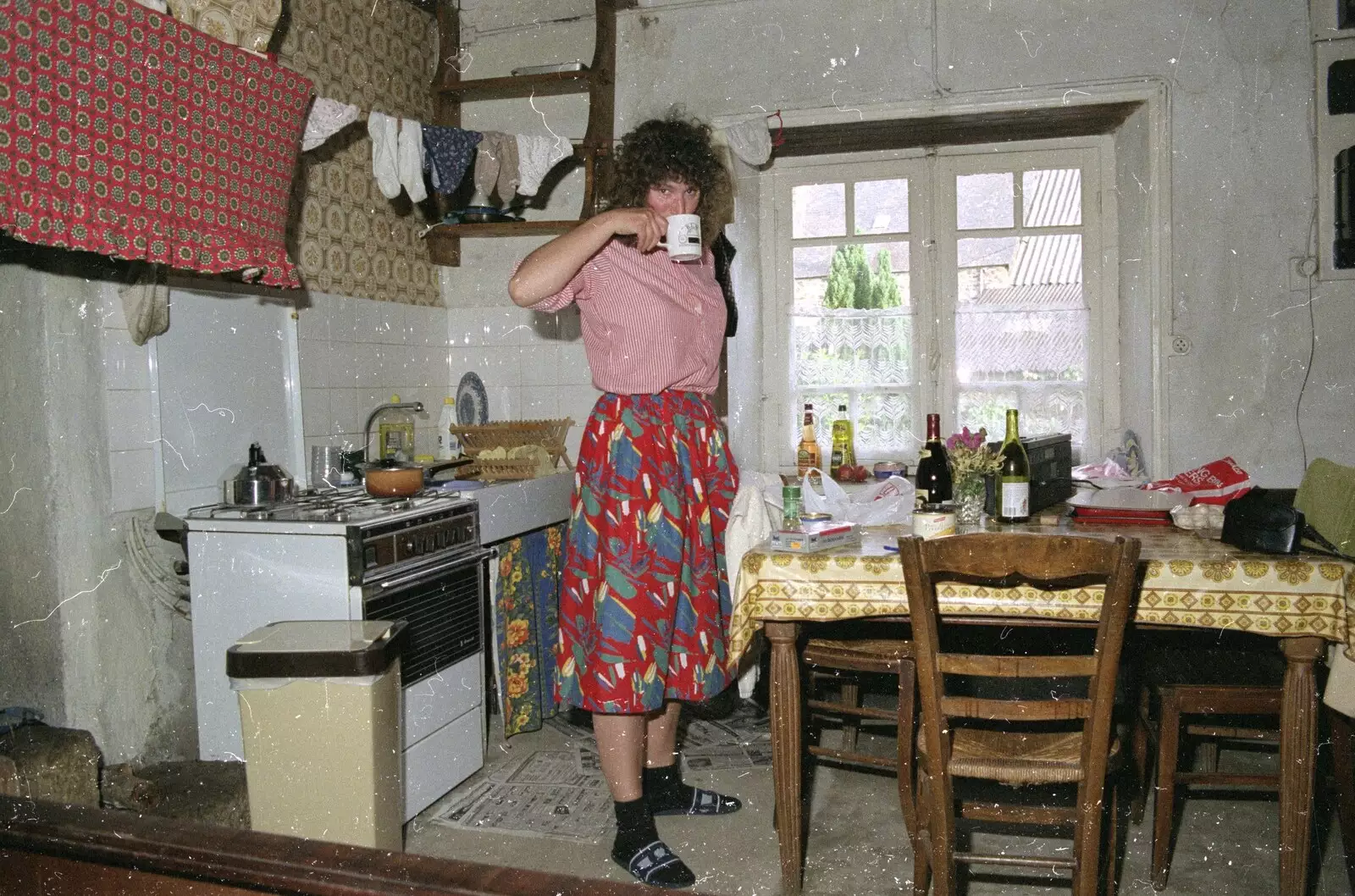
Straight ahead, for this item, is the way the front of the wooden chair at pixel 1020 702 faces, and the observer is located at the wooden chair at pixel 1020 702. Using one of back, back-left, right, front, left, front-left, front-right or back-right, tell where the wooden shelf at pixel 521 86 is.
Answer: front-left

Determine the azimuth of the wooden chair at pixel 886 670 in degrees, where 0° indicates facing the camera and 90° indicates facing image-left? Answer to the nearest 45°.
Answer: approximately 270°

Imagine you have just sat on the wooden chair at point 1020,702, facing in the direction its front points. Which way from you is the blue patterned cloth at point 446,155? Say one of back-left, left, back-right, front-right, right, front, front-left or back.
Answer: front-left

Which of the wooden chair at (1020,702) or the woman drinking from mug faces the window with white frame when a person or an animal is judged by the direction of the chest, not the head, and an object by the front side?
the wooden chair

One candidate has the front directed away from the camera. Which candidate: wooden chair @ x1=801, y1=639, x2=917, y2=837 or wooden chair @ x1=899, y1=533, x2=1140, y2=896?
wooden chair @ x1=899, y1=533, x2=1140, y2=896

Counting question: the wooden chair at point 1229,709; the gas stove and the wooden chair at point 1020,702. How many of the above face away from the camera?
1

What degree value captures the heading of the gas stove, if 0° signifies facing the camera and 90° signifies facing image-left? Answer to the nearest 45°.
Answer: approximately 315°

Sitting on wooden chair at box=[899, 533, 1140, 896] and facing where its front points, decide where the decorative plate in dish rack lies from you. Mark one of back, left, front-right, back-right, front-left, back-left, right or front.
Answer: front-left

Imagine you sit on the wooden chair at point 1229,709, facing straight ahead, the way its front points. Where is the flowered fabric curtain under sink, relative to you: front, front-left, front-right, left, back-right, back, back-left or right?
front

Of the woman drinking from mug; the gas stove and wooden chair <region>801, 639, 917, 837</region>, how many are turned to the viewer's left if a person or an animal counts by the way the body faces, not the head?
0

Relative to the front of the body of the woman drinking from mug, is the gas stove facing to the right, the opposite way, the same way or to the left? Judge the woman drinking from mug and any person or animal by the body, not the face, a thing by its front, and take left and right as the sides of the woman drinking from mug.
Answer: the same way

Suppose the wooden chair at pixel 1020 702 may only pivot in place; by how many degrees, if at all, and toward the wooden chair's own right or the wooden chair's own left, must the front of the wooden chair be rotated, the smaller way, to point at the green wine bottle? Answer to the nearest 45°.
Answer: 0° — it already faces it

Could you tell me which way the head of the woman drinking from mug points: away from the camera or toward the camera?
toward the camera

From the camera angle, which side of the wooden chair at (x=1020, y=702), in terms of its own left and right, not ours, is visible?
back
